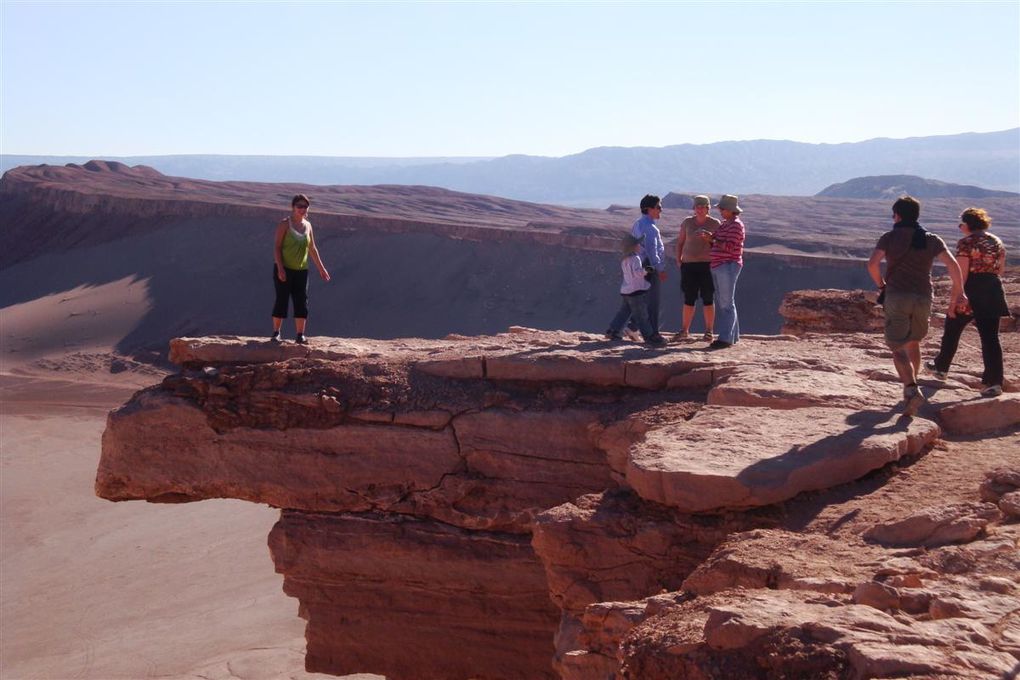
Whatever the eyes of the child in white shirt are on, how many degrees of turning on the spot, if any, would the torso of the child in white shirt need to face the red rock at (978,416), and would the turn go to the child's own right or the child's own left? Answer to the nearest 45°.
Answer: approximately 45° to the child's own right

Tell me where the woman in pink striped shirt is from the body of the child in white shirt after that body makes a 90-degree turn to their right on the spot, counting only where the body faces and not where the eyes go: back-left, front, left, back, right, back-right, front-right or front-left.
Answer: left

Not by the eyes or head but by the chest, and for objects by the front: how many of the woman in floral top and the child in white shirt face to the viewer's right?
1

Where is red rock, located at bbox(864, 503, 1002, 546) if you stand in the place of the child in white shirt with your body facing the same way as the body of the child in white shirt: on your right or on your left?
on your right

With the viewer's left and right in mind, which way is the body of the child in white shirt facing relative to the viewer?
facing to the right of the viewer

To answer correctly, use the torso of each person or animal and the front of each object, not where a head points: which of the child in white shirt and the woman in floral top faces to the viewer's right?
the child in white shirt

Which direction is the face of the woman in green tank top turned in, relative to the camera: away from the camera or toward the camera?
toward the camera

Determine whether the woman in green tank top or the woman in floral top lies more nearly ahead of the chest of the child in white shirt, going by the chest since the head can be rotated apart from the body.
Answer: the woman in floral top

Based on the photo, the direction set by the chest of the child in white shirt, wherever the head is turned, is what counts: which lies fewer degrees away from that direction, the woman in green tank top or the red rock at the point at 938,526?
the red rock

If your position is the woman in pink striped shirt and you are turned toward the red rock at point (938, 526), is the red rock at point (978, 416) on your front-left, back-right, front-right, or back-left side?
front-left
